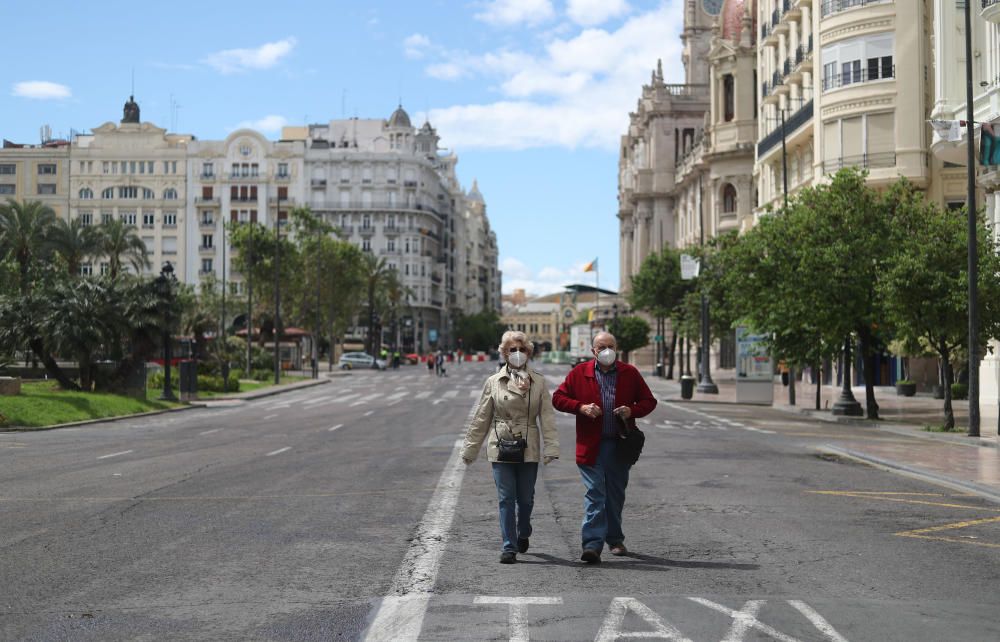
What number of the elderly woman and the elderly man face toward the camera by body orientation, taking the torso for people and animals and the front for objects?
2

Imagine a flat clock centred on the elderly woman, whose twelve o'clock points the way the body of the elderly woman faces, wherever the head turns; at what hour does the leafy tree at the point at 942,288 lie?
The leafy tree is roughly at 7 o'clock from the elderly woman.

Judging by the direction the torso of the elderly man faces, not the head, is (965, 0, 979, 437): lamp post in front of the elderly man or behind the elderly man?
behind

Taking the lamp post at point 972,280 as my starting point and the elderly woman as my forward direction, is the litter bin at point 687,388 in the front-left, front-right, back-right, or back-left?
back-right

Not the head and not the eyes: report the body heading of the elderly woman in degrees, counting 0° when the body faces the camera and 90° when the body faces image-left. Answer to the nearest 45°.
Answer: approximately 0°

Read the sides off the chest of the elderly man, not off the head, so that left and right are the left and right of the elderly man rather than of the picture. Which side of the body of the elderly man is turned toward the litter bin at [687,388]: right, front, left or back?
back

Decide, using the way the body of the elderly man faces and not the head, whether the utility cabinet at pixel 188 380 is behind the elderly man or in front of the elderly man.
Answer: behind

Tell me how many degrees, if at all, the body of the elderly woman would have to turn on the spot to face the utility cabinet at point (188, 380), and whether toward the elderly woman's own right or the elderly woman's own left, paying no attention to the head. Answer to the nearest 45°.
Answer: approximately 180°

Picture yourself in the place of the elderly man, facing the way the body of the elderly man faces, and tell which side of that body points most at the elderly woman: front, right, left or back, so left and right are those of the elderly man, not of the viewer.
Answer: right

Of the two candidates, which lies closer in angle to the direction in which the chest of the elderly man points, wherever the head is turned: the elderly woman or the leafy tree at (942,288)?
the elderly woman

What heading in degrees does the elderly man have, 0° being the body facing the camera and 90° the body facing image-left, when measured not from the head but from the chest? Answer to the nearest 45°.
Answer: approximately 0°

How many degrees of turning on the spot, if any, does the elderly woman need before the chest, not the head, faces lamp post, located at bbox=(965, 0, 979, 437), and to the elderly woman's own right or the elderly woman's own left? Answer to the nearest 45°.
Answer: approximately 135° to the elderly woman's own left
